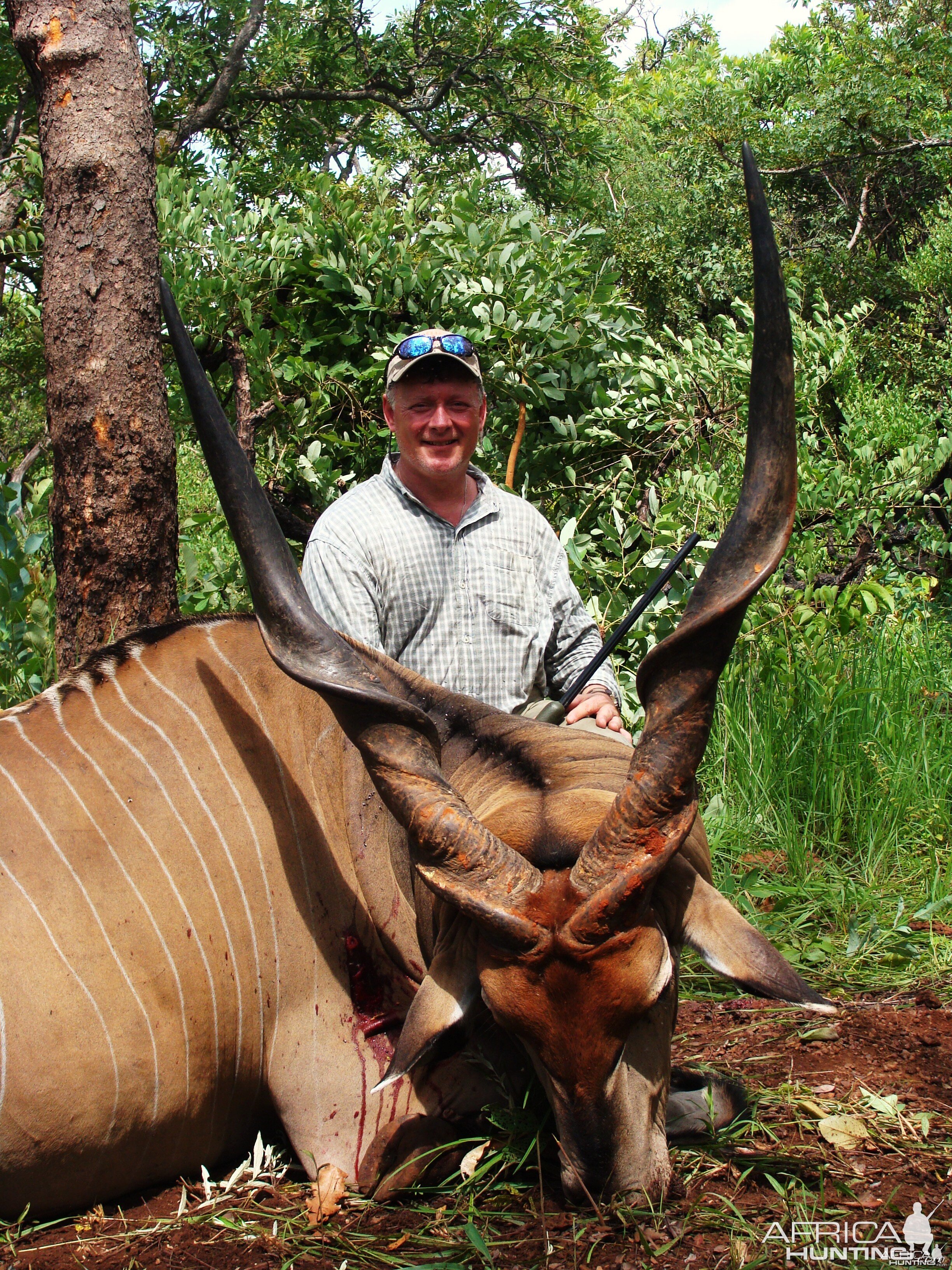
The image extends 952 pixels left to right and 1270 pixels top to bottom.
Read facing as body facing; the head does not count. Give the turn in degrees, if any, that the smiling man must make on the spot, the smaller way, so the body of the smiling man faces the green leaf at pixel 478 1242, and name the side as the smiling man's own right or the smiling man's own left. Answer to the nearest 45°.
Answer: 0° — they already face it

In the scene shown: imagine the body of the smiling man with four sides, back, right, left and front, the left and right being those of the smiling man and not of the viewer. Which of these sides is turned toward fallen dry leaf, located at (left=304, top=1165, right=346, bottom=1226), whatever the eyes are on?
front

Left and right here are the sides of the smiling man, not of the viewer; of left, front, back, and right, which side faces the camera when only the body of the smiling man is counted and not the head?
front

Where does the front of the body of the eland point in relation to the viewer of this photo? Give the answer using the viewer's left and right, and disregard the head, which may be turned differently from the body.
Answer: facing the viewer and to the right of the viewer

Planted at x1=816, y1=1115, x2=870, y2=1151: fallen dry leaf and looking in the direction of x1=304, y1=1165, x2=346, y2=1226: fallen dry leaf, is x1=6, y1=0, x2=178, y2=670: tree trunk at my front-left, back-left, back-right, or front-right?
front-right

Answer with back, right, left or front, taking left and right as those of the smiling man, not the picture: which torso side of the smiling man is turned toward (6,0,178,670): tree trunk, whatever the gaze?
right

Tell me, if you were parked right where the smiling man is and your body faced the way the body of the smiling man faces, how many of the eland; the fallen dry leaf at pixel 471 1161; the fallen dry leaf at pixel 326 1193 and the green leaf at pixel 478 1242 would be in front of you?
4

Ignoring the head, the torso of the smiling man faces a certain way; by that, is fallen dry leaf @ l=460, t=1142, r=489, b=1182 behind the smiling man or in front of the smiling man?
in front

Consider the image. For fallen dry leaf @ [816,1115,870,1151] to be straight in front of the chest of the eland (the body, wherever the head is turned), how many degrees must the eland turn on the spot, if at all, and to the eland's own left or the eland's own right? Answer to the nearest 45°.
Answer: approximately 45° to the eland's own left

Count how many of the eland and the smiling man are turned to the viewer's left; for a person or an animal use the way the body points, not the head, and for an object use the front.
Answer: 0

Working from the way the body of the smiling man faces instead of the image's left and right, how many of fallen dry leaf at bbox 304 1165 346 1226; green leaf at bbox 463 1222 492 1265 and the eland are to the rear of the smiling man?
0

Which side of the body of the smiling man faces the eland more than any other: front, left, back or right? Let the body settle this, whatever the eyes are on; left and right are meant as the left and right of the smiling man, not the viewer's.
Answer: front

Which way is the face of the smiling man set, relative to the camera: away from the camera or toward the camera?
toward the camera

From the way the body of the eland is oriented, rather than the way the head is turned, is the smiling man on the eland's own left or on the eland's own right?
on the eland's own left
